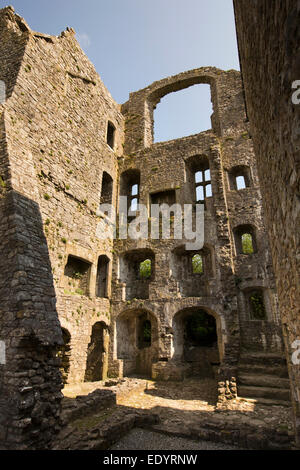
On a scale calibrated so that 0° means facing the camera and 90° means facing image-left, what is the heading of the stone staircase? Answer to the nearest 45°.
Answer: approximately 0°
